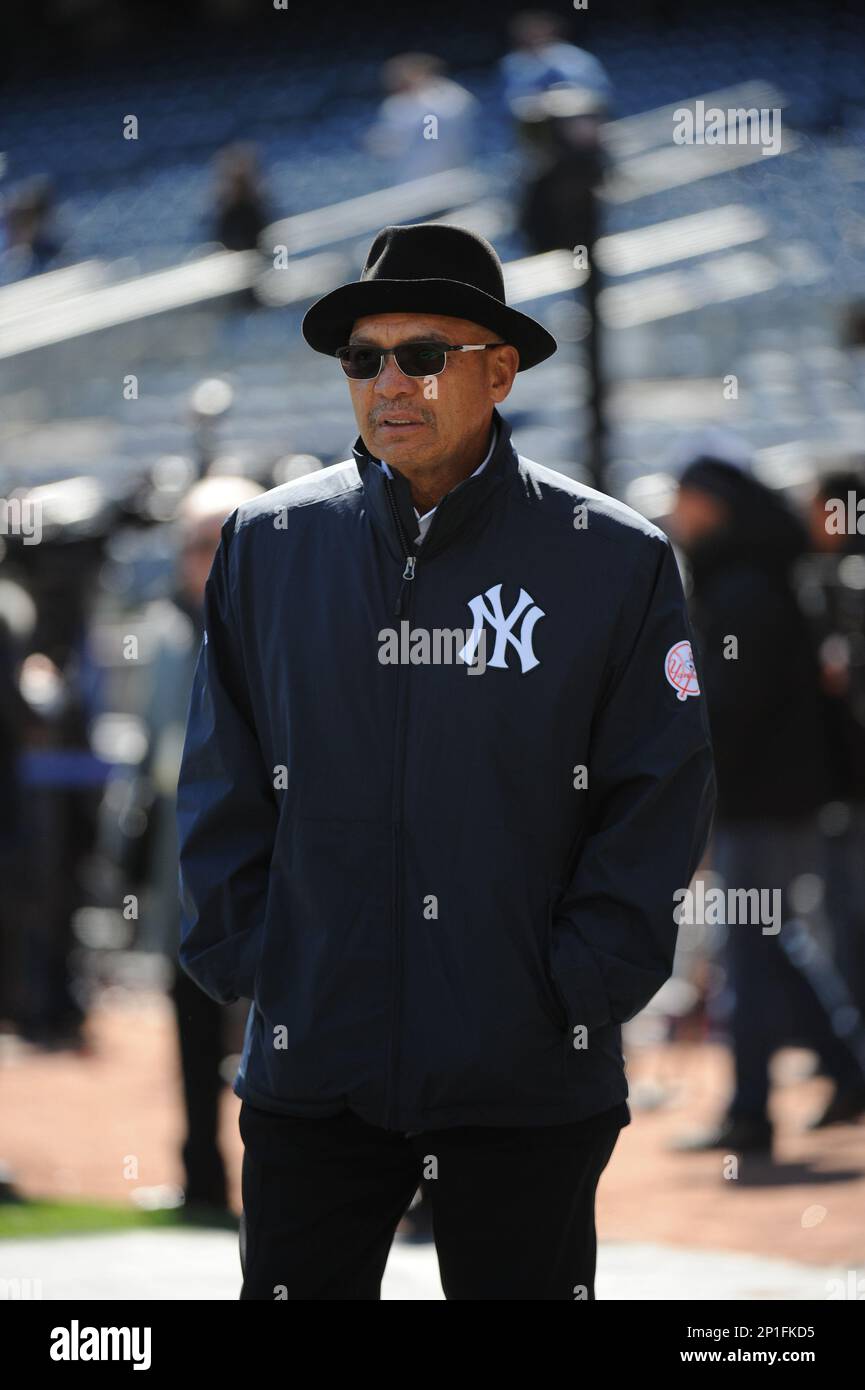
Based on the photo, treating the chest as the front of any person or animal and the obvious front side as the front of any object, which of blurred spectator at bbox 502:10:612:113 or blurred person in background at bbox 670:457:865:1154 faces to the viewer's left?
the blurred person in background

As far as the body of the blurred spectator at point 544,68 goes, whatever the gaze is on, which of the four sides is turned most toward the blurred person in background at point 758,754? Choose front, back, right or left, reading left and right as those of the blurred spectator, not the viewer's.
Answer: front

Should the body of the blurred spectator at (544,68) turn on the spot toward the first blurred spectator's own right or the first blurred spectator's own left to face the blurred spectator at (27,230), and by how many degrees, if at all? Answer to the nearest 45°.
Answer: approximately 135° to the first blurred spectator's own right

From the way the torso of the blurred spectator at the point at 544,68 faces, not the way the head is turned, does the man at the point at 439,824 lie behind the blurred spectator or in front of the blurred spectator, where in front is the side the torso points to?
in front

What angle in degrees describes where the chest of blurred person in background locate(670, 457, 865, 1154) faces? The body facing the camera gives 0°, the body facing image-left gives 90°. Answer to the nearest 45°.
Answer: approximately 90°

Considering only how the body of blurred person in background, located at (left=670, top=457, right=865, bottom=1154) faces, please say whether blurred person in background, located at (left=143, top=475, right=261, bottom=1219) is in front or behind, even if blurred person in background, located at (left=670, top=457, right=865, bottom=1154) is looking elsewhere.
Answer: in front

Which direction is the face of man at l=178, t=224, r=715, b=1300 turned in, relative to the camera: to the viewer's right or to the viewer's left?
to the viewer's left

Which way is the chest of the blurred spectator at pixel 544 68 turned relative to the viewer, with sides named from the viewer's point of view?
facing the viewer

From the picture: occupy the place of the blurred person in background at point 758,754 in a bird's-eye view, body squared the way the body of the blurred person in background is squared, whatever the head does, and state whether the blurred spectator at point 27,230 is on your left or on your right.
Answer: on your right
